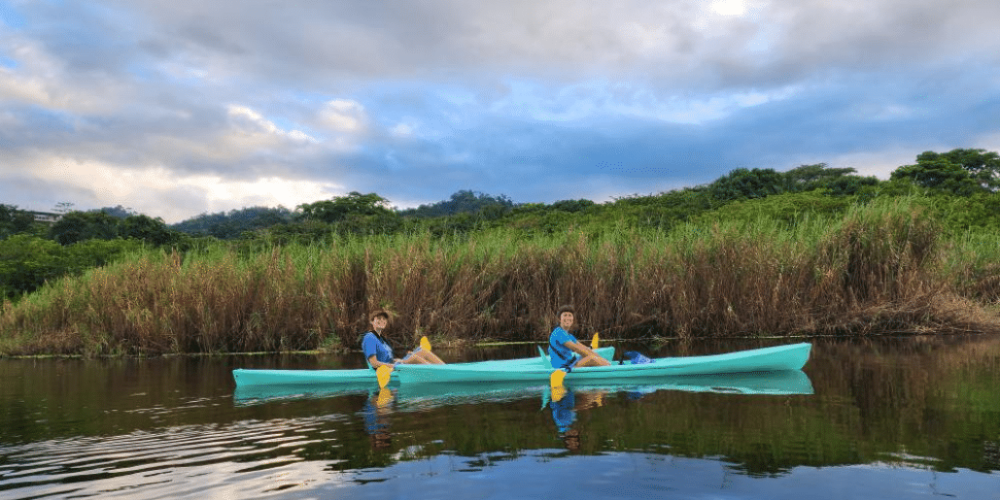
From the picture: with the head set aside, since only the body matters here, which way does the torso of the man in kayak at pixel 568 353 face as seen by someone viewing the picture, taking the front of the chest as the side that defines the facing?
to the viewer's right

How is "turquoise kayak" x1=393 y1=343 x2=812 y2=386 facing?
to the viewer's right

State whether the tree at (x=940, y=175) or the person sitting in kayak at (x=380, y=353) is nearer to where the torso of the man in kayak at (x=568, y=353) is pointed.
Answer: the tree

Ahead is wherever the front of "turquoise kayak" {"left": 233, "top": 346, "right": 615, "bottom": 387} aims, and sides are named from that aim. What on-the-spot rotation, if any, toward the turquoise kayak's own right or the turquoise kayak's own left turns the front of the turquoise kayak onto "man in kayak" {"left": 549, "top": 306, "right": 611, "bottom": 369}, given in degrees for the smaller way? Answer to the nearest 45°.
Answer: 0° — it already faces them

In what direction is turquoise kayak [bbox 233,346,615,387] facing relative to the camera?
to the viewer's right

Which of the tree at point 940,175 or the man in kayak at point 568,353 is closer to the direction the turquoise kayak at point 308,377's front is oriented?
the man in kayak

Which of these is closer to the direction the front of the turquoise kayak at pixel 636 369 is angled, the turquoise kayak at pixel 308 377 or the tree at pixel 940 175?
the tree
